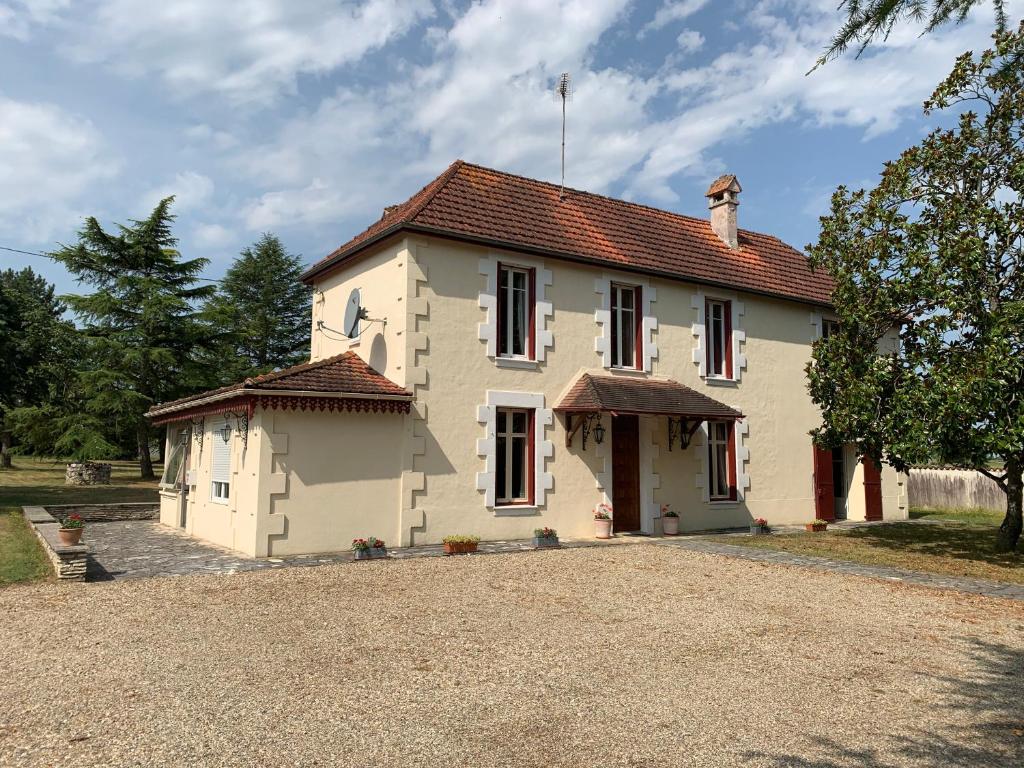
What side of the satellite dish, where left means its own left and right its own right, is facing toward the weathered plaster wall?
back

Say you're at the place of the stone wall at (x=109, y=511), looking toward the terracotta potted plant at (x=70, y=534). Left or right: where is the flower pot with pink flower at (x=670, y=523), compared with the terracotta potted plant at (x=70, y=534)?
left

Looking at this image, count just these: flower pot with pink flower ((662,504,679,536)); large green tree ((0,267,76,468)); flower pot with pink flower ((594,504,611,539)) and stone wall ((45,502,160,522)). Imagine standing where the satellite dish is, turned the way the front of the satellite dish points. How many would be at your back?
2

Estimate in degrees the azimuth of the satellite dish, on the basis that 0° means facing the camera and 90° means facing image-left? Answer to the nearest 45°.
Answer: approximately 90°

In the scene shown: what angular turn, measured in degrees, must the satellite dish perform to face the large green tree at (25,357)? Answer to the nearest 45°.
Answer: approximately 45° to its right

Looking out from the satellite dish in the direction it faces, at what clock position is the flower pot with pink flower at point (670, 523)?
The flower pot with pink flower is roughly at 6 o'clock from the satellite dish.

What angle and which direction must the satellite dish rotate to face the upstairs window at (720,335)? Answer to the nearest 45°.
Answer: approximately 180°

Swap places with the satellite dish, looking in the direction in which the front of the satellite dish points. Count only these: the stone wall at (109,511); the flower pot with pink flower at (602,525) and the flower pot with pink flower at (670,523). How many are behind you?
2

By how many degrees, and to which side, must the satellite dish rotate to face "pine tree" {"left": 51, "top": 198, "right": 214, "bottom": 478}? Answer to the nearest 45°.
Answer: approximately 45° to its right

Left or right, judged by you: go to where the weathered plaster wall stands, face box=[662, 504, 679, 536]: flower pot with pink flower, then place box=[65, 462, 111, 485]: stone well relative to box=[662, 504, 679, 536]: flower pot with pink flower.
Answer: right

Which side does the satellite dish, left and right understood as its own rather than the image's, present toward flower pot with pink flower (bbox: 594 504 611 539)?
back

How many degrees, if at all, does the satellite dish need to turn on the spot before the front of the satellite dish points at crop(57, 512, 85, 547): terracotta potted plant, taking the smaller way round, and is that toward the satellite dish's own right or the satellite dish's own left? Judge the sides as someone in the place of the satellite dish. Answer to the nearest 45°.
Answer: approximately 45° to the satellite dish's own left
